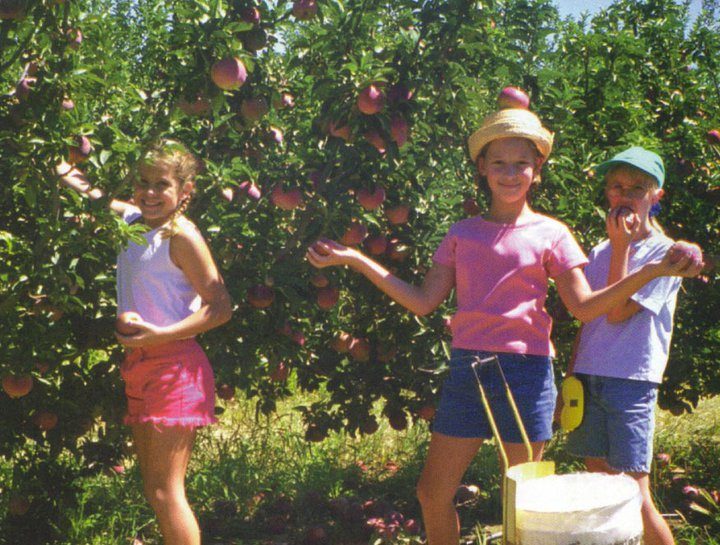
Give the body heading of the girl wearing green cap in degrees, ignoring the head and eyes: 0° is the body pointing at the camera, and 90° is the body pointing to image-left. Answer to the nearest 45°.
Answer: approximately 45°

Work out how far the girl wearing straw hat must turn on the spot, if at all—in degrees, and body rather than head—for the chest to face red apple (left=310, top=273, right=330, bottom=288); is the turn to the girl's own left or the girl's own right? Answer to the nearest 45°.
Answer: approximately 135° to the girl's own right

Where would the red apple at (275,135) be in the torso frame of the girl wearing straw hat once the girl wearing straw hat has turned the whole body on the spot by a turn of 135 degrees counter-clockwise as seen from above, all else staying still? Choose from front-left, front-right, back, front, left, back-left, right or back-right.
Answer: left

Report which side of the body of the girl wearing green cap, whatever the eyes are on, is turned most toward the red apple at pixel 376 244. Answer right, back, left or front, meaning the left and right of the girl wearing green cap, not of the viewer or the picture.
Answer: right

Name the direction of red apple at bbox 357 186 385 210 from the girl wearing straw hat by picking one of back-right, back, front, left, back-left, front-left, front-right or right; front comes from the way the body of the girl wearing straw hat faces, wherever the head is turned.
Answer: back-right

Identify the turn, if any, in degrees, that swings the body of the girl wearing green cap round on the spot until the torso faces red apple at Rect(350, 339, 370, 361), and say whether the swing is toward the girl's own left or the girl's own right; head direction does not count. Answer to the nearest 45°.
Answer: approximately 90° to the girl's own right

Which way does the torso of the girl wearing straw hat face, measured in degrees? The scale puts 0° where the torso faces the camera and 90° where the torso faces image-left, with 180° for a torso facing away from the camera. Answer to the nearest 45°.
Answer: approximately 0°

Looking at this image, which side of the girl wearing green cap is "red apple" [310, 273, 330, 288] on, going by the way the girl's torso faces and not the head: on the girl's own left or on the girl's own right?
on the girl's own right

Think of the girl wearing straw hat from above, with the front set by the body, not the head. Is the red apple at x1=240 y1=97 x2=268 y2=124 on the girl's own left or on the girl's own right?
on the girl's own right
